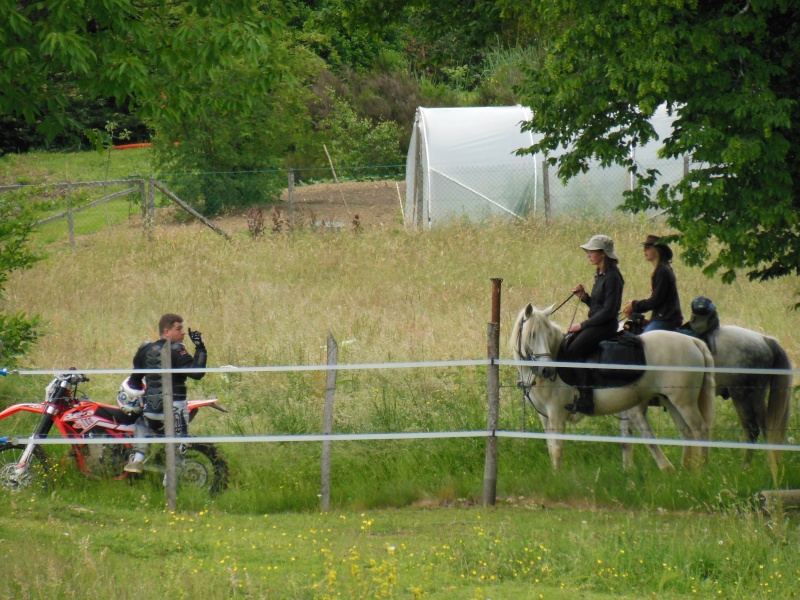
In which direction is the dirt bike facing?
to the viewer's left

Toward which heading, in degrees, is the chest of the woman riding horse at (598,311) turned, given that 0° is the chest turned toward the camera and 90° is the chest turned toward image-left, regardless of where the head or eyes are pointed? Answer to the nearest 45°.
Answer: approximately 90°

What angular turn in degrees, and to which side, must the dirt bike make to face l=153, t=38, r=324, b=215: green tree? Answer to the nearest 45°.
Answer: approximately 90° to its right

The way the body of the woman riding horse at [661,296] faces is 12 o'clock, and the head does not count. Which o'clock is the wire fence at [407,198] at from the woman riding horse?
The wire fence is roughly at 2 o'clock from the woman riding horse.

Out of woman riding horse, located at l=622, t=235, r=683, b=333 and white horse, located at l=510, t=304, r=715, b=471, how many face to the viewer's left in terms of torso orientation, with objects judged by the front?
2

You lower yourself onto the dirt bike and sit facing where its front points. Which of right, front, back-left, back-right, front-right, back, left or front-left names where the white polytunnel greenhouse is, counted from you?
back-right

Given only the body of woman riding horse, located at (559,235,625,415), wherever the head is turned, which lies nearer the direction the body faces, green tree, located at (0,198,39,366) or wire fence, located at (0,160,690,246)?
the green tree

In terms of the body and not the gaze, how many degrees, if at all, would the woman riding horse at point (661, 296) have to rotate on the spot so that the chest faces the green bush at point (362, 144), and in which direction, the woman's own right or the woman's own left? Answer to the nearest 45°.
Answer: approximately 45° to the woman's own right

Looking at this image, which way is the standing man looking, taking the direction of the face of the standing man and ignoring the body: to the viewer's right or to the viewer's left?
to the viewer's right

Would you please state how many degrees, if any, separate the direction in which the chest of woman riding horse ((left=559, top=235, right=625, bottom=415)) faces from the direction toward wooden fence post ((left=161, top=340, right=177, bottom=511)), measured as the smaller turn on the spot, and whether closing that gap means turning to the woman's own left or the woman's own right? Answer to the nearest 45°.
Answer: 0° — they already face it

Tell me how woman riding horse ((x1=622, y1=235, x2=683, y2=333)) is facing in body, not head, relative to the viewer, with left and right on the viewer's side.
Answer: facing to the left of the viewer

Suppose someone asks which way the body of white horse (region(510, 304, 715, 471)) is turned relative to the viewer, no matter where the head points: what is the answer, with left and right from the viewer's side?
facing to the left of the viewer

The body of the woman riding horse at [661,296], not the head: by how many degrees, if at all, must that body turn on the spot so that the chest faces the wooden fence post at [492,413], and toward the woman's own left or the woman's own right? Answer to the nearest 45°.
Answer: approximately 45° to the woman's own left
